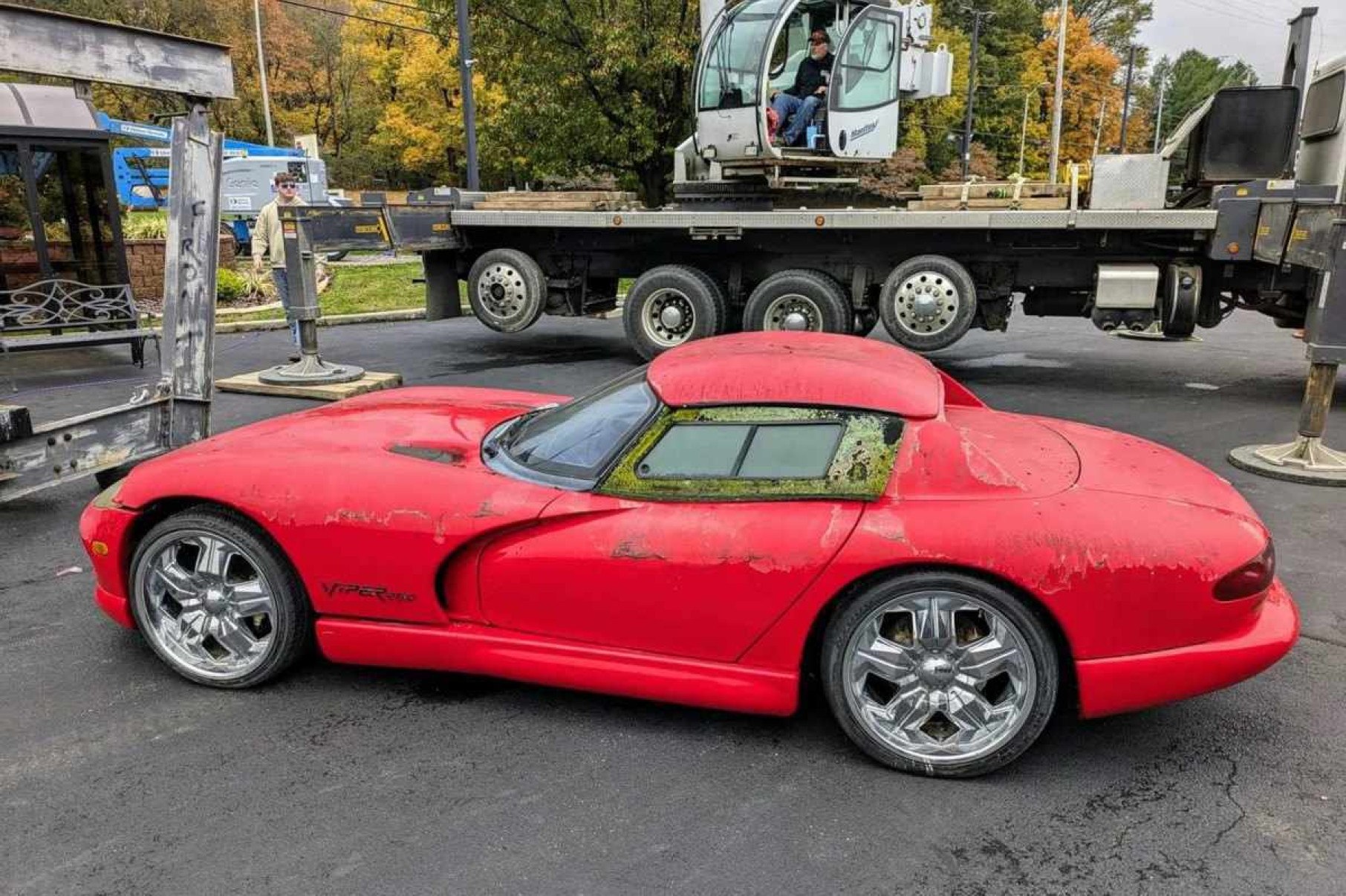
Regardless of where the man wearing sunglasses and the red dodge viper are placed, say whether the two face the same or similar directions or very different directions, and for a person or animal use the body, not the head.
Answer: very different directions

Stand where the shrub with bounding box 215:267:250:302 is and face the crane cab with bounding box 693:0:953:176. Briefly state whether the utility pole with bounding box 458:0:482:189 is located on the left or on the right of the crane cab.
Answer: left

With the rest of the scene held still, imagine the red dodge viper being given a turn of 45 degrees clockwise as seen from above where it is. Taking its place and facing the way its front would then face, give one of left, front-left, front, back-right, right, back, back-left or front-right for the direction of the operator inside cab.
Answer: front-right

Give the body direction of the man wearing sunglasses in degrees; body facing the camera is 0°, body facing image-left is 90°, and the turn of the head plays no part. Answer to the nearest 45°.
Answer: approximately 315°

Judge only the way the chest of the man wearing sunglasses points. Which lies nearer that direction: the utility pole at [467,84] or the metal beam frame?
the metal beam frame

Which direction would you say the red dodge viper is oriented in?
to the viewer's left

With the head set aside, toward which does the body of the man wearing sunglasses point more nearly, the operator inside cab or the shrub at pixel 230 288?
the operator inside cab

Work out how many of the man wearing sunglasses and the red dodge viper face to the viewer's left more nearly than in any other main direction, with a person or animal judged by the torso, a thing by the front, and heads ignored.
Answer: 1

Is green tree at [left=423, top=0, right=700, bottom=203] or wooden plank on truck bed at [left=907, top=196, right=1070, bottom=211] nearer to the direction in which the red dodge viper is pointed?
the green tree
